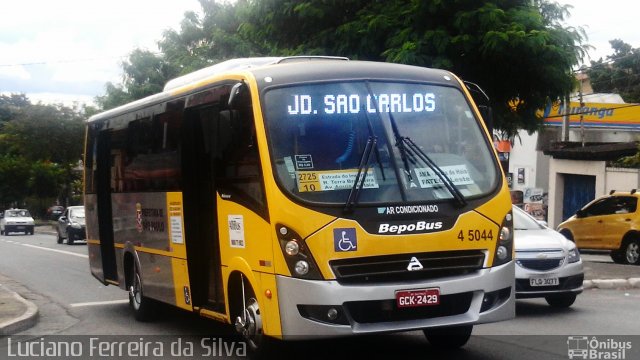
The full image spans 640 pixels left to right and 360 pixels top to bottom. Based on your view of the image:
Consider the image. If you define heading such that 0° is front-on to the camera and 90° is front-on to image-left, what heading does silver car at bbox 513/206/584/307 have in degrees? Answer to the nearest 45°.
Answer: approximately 315°

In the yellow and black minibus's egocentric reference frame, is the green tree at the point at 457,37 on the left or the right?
on its left

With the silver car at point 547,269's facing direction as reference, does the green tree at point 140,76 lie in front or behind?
behind

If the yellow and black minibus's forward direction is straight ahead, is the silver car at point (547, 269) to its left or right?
on its left

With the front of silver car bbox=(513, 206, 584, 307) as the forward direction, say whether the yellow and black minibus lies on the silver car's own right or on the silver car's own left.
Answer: on the silver car's own right

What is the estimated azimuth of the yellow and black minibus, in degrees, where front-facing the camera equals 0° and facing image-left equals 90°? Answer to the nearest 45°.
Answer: approximately 315°
